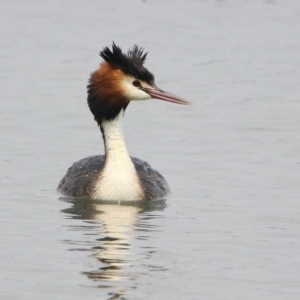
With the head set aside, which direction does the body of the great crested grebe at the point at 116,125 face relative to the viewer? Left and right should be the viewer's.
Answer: facing the viewer
